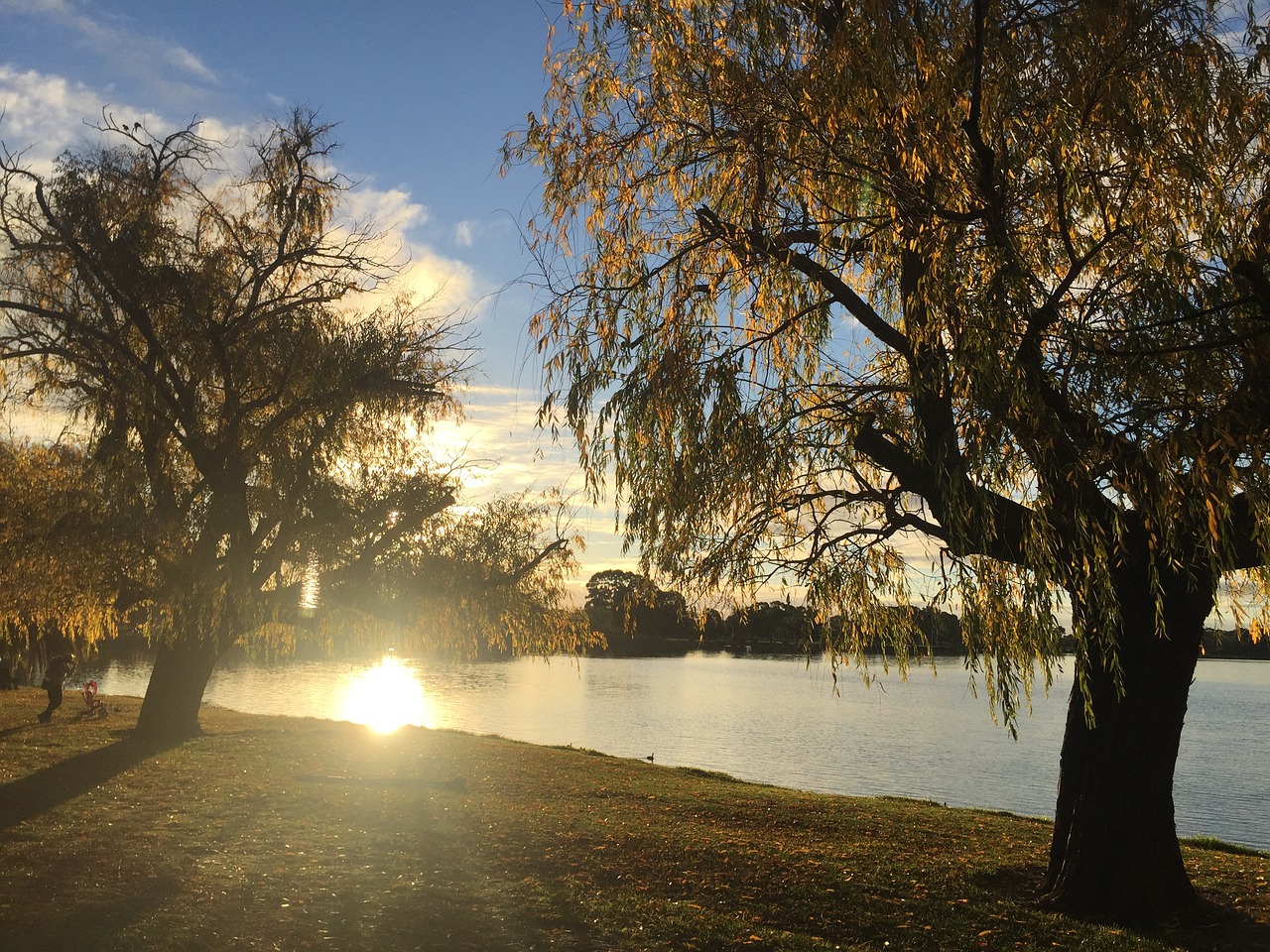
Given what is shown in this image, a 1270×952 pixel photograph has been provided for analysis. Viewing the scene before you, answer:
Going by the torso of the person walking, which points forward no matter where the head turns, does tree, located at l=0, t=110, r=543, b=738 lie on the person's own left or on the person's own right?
on the person's own right

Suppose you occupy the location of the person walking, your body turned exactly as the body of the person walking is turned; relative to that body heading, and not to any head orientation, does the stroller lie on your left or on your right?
on your left

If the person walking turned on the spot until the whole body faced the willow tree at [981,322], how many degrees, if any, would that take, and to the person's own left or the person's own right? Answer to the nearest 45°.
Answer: approximately 90° to the person's own right
